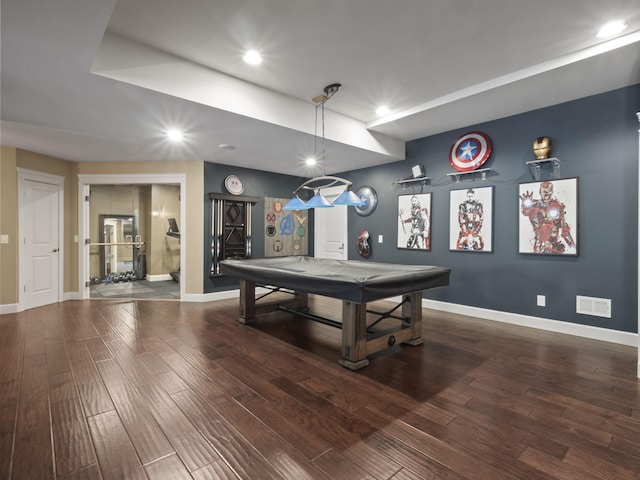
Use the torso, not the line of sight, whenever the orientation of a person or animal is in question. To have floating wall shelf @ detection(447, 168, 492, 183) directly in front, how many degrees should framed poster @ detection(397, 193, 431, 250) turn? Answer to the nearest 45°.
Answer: approximately 90° to its left

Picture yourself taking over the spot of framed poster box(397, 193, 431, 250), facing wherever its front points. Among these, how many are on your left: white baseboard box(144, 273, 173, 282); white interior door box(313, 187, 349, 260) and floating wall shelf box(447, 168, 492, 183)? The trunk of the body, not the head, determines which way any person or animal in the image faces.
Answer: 1

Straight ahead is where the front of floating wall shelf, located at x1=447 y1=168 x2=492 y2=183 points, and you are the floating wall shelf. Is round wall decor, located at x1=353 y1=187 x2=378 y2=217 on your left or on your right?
on your right

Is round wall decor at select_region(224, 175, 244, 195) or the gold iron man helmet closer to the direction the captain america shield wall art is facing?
the round wall decor

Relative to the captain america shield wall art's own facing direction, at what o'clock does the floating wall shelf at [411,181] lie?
The floating wall shelf is roughly at 2 o'clock from the captain america shield wall art.

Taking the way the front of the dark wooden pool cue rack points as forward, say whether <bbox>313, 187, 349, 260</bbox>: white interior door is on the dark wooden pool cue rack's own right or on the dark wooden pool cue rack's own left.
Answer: on the dark wooden pool cue rack's own left

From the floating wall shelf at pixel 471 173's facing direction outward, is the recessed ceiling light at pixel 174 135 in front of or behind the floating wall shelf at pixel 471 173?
in front

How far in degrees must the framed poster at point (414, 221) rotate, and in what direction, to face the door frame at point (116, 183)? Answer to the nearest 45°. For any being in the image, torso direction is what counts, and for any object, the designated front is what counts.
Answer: approximately 45° to its right

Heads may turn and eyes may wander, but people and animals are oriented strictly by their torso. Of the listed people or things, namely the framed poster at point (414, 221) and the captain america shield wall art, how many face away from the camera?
0

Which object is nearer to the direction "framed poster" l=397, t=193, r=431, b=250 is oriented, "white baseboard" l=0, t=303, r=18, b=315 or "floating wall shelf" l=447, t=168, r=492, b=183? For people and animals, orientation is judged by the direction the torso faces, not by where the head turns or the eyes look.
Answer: the white baseboard

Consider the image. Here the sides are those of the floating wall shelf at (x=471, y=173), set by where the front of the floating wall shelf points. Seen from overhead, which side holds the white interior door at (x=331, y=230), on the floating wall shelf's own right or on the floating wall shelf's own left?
on the floating wall shelf's own right

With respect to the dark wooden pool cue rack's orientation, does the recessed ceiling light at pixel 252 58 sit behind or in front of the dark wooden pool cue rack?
in front

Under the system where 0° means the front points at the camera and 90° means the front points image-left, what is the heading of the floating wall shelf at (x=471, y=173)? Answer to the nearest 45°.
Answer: approximately 45°
